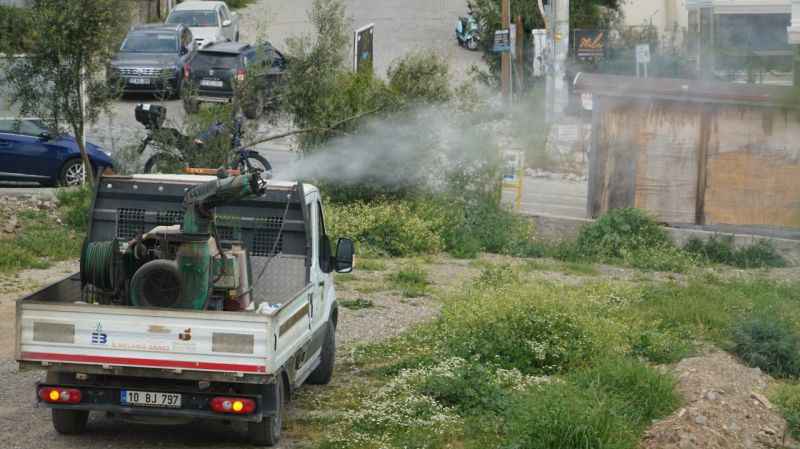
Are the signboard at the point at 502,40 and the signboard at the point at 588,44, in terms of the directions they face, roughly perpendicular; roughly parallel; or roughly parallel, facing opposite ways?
roughly parallel

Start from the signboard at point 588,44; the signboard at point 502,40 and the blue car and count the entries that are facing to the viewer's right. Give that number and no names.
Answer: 1

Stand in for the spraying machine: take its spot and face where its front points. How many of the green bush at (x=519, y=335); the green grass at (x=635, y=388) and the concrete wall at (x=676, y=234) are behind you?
0

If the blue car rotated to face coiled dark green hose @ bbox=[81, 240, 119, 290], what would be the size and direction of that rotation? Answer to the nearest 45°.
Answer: approximately 90° to its right

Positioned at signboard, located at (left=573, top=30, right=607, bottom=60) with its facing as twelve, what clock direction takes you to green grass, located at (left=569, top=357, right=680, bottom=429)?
The green grass is roughly at 12 o'clock from the signboard.

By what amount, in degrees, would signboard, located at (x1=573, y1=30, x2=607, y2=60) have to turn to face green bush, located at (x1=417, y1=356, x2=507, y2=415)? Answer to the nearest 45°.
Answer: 0° — it already faces it

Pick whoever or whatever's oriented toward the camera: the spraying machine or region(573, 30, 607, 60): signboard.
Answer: the signboard

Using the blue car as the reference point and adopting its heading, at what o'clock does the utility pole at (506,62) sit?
The utility pole is roughly at 11 o'clock from the blue car.

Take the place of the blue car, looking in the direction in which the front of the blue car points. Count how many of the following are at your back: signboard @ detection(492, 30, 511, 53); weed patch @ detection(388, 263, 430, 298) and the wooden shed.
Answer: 0

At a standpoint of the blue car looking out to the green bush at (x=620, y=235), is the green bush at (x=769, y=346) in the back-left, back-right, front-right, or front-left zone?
front-right

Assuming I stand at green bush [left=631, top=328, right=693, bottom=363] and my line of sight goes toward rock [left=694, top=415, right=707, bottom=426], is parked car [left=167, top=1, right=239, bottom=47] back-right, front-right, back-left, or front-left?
back-right

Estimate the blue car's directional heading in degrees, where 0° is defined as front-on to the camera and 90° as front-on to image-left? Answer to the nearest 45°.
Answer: approximately 270°

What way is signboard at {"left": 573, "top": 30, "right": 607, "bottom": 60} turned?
toward the camera

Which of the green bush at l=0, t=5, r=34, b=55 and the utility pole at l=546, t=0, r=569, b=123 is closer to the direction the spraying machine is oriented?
the utility pole

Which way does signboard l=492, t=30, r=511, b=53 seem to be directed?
toward the camera

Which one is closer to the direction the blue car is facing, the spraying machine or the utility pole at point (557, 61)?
the utility pole
